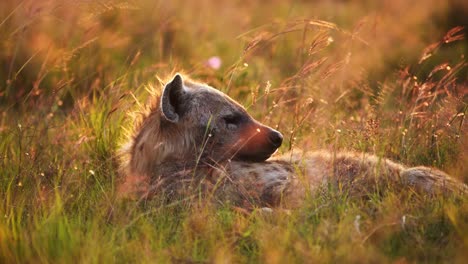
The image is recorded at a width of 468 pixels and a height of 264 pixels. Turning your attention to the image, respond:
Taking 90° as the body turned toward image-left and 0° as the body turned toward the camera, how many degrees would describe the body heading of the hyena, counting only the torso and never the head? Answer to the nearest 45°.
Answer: approximately 90°
